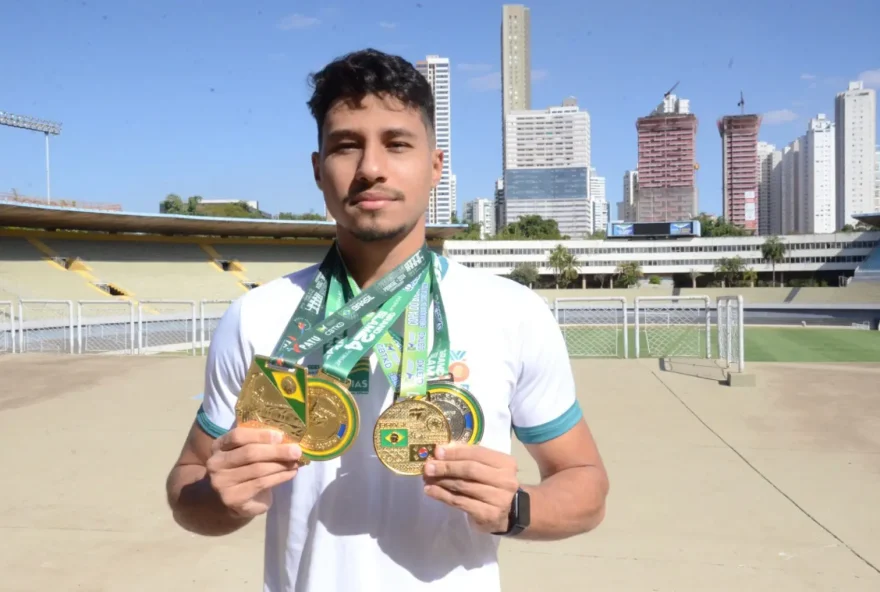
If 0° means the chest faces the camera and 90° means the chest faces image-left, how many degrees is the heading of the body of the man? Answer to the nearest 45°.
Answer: approximately 0°

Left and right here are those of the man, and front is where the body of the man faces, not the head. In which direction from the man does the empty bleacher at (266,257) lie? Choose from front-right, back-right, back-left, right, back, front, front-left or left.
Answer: back

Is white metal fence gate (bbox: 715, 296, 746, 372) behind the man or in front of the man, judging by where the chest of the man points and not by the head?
behind

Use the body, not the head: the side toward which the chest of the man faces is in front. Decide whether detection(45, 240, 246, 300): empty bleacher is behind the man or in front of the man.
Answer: behind

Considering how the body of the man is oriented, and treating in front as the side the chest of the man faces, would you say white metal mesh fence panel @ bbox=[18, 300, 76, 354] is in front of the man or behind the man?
behind

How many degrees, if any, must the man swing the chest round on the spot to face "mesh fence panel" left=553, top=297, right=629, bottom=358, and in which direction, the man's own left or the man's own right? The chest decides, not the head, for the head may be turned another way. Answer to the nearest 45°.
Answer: approximately 180°
